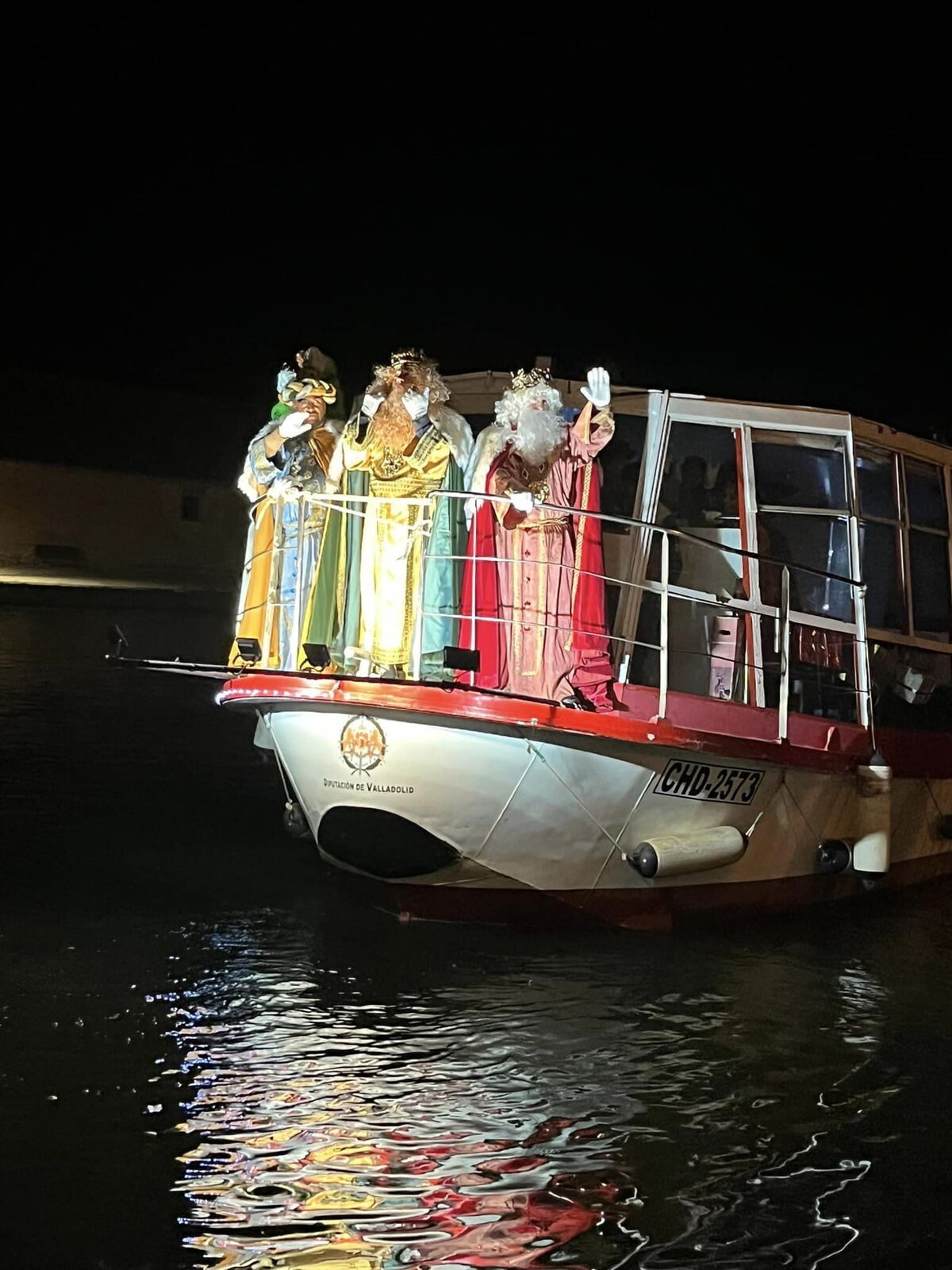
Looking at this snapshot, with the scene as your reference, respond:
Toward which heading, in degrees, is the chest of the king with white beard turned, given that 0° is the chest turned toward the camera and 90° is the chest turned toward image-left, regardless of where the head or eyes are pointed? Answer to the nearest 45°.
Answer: approximately 0°

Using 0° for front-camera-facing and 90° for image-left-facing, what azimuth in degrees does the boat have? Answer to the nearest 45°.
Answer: approximately 45°
